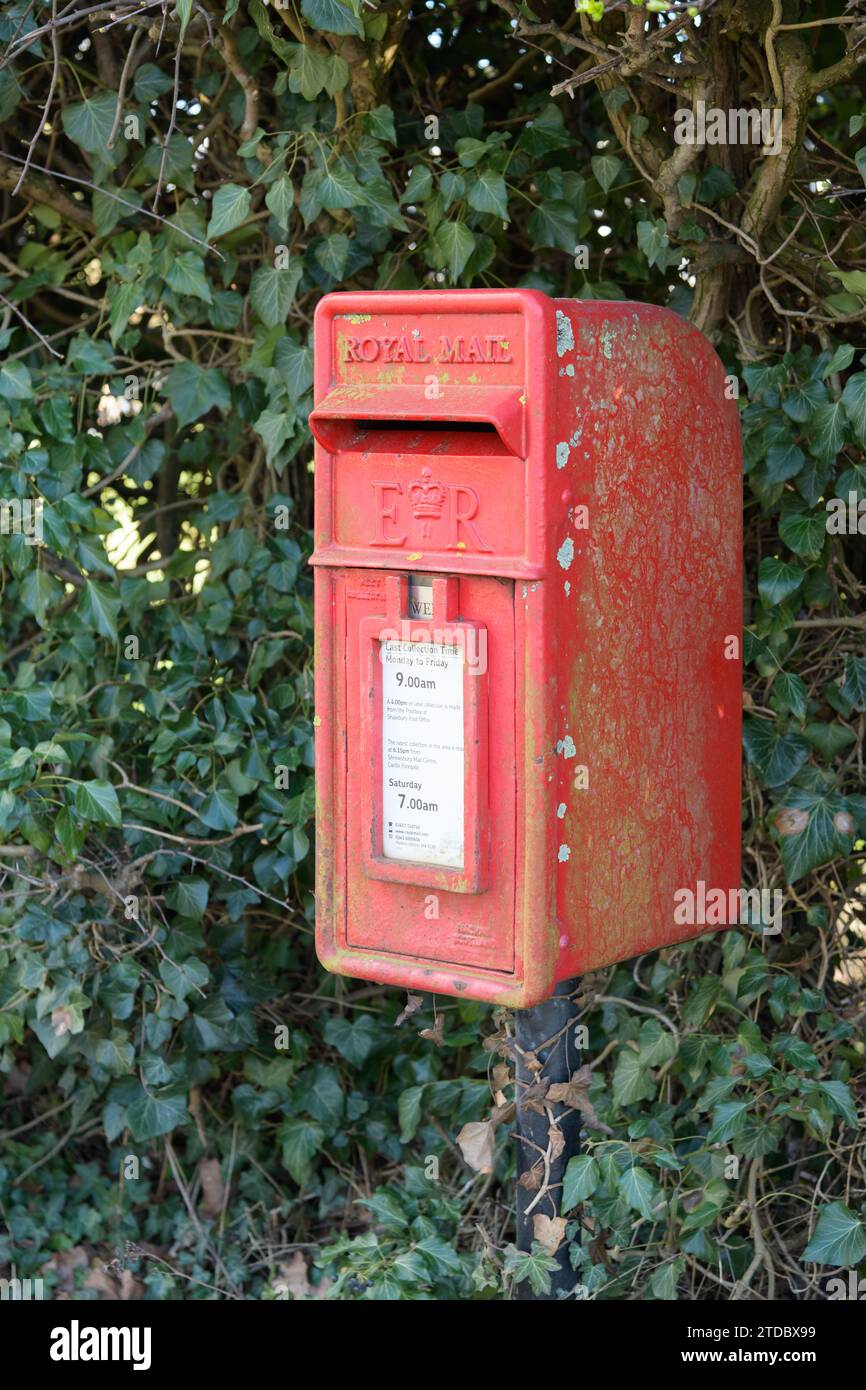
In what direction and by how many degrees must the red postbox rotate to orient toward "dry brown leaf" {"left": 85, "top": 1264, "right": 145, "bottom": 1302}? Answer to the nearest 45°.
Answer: approximately 90° to its right

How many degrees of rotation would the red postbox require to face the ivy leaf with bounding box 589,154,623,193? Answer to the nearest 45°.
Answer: approximately 135° to its right

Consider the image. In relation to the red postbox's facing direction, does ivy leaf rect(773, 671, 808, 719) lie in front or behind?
behind

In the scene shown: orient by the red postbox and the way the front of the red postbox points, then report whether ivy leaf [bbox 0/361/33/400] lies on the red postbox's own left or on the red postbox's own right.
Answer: on the red postbox's own right

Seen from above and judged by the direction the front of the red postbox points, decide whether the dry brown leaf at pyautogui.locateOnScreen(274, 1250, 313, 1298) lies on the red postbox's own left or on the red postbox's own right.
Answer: on the red postbox's own right

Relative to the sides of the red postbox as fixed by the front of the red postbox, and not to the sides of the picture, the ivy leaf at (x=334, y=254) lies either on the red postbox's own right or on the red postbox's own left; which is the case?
on the red postbox's own right

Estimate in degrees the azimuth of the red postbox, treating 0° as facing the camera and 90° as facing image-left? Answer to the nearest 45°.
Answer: approximately 45°

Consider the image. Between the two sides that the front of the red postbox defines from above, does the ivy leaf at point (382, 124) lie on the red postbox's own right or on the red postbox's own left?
on the red postbox's own right
